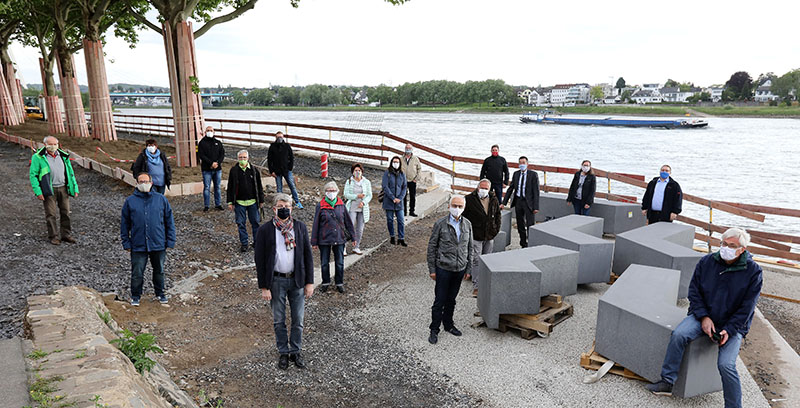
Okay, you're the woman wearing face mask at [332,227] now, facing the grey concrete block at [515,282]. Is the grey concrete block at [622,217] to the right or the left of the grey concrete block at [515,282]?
left

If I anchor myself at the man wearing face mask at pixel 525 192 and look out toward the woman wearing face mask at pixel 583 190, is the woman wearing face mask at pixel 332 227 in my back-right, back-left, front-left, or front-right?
back-right

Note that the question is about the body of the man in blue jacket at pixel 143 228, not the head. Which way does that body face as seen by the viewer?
toward the camera

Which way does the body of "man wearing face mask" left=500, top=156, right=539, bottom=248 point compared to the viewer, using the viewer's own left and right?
facing the viewer

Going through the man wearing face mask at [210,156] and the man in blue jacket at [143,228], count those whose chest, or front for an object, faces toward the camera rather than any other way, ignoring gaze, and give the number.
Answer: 2

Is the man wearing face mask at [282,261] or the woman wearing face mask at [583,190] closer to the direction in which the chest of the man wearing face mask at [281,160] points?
the man wearing face mask

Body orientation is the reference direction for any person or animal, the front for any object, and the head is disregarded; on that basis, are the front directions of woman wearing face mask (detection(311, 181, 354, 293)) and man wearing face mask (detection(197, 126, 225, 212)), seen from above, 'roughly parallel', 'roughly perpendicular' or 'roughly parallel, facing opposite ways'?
roughly parallel

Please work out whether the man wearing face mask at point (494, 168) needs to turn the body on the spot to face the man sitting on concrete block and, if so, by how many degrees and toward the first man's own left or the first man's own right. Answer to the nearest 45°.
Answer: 0° — they already face them

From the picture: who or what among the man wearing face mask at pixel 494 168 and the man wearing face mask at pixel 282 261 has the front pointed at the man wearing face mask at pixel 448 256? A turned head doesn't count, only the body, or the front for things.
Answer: the man wearing face mask at pixel 494 168

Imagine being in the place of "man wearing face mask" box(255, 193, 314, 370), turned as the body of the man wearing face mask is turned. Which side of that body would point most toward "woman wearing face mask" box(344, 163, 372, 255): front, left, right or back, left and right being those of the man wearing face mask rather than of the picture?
back

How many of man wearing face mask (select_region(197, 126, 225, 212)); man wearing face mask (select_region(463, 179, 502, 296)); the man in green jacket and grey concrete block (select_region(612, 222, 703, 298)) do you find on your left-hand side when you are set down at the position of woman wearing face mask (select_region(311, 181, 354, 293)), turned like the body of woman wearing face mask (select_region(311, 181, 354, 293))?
2

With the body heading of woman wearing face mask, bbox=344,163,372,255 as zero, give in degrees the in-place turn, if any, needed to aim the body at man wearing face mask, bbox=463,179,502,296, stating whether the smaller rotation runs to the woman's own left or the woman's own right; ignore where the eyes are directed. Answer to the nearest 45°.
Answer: approximately 45° to the woman's own left

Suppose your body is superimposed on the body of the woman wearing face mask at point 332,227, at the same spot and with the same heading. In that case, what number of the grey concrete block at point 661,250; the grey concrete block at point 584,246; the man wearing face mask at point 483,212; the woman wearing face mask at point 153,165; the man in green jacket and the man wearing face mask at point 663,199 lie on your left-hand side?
4

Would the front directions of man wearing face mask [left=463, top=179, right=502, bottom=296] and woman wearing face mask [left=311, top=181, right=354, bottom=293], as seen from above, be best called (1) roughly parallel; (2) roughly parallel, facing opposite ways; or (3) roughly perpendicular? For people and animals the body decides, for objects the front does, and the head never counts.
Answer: roughly parallel

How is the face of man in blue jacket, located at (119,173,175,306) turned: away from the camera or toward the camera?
toward the camera

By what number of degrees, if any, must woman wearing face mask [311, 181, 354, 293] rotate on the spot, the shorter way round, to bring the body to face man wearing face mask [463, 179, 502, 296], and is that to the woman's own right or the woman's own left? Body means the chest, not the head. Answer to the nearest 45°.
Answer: approximately 90° to the woman's own left
